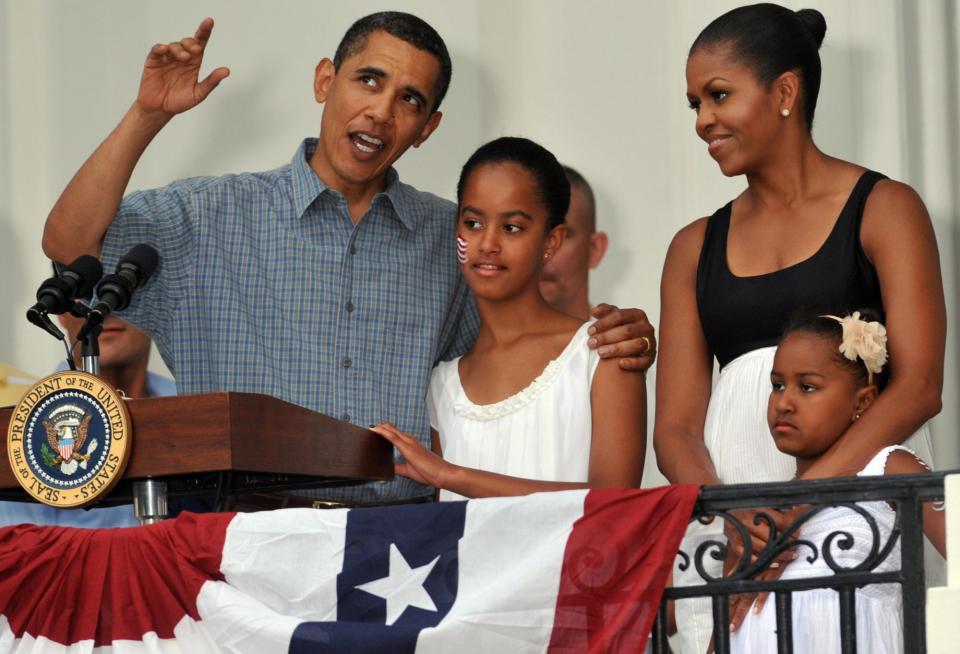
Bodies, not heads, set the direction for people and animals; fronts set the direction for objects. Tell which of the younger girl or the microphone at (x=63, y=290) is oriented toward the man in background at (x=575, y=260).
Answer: the microphone

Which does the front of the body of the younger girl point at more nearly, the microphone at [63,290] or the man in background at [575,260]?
the microphone

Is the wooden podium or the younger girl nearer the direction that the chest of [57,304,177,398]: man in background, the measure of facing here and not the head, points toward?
the wooden podium

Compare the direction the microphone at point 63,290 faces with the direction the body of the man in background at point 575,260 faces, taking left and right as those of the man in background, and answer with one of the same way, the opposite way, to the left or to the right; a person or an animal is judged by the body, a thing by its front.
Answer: the opposite way

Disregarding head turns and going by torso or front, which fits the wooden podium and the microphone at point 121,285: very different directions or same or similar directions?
very different directions

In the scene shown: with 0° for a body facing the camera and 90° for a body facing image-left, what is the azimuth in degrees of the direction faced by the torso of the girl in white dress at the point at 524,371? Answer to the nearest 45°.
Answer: approximately 45°

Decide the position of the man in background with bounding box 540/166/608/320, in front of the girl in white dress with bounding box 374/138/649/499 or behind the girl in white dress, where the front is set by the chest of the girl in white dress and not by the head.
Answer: behind

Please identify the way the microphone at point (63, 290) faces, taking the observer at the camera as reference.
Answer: facing away from the viewer and to the right of the viewer

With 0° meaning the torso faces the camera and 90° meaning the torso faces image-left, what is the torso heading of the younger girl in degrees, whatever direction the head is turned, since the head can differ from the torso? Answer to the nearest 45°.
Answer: approximately 45°

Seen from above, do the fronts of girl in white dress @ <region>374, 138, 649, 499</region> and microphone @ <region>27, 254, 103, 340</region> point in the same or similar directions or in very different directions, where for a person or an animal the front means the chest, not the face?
very different directions
